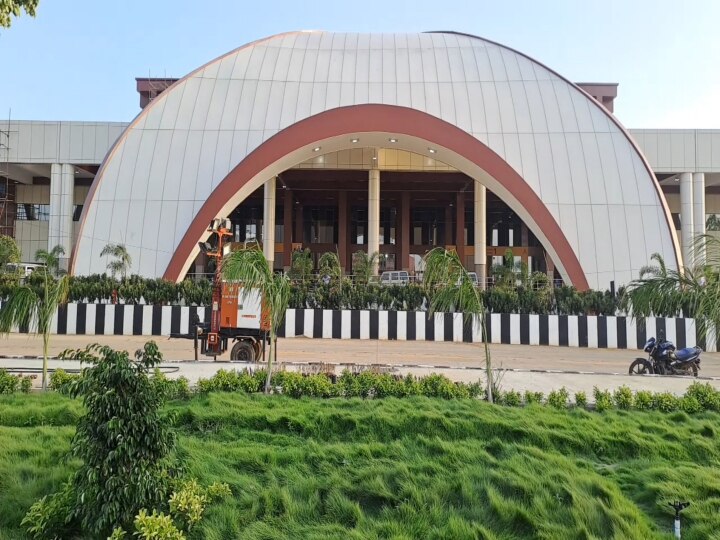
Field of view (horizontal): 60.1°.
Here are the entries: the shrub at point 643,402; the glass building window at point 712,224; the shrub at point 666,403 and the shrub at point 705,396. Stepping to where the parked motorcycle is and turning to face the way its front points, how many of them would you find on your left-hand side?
3

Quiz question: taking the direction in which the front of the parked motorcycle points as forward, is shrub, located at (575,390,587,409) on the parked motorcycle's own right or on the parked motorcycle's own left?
on the parked motorcycle's own left

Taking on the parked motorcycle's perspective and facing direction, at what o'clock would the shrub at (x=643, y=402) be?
The shrub is roughly at 9 o'clock from the parked motorcycle.

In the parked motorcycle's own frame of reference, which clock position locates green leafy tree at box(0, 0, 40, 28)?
The green leafy tree is roughly at 10 o'clock from the parked motorcycle.

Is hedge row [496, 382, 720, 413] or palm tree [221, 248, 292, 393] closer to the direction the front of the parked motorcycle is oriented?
the palm tree

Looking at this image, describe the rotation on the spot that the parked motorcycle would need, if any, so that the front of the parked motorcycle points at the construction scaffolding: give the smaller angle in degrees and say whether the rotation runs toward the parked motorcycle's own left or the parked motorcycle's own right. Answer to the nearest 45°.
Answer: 0° — it already faces it

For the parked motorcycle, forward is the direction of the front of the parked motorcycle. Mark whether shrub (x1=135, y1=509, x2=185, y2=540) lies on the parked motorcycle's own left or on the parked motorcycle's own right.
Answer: on the parked motorcycle's own left

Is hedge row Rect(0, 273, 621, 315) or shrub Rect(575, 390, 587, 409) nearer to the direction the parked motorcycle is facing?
the hedge row

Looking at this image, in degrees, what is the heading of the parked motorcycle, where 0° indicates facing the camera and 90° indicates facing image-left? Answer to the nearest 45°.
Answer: approximately 90°

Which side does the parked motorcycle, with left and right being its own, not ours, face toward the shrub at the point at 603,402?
left

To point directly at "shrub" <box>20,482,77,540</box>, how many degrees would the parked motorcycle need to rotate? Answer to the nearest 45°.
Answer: approximately 90° to its left

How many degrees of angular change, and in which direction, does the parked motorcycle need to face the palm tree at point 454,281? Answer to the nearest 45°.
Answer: approximately 45° to its left
